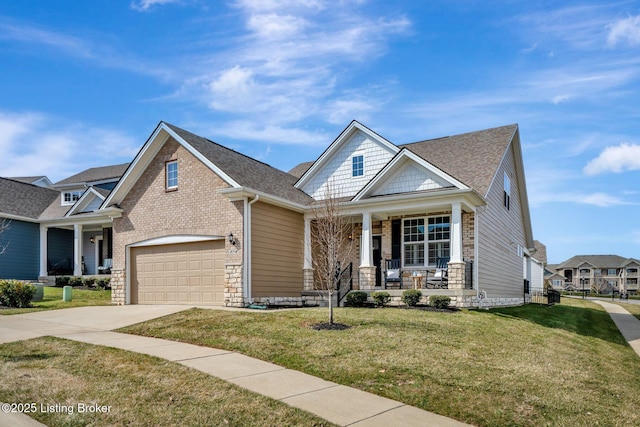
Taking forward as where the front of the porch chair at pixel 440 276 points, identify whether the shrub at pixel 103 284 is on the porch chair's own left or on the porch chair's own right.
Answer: on the porch chair's own right

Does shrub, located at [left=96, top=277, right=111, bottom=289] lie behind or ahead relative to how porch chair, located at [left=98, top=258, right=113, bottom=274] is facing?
ahead

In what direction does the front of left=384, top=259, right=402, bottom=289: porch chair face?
toward the camera

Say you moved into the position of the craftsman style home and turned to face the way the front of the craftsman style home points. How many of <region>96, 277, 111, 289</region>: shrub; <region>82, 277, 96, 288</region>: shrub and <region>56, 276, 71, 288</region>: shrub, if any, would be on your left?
0

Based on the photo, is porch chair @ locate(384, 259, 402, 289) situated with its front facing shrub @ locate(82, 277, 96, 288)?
no

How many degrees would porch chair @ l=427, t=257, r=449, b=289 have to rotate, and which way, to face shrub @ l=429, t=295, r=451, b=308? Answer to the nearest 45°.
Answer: approximately 45° to its left

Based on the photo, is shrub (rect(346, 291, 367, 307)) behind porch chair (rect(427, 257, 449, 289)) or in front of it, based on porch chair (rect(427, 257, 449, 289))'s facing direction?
in front

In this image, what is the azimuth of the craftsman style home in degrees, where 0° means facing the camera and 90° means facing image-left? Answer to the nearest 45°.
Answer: approximately 45°

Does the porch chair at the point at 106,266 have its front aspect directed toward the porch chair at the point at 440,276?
no

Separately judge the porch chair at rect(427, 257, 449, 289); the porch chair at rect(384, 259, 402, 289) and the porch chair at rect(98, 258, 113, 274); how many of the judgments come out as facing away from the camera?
0

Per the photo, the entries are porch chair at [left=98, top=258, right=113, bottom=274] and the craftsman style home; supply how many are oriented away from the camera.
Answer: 0
